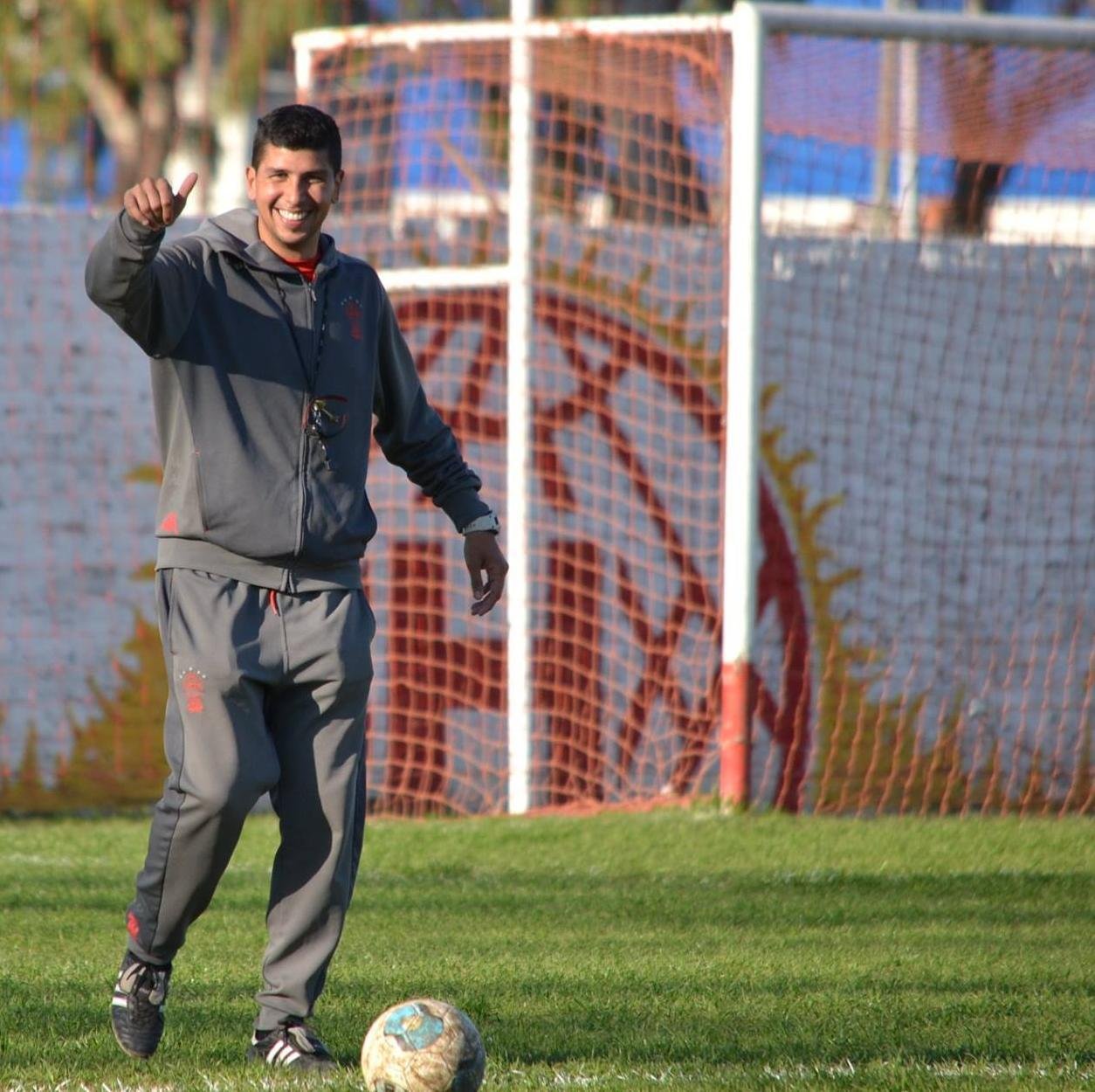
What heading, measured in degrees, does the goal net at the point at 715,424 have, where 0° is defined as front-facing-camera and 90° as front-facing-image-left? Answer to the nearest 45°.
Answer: approximately 315°

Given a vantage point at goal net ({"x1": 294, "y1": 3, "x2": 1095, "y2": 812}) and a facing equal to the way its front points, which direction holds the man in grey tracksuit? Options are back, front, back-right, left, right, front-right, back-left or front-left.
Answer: front-right

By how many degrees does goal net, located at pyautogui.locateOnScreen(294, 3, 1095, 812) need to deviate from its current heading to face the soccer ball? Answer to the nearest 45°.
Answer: approximately 45° to its right
